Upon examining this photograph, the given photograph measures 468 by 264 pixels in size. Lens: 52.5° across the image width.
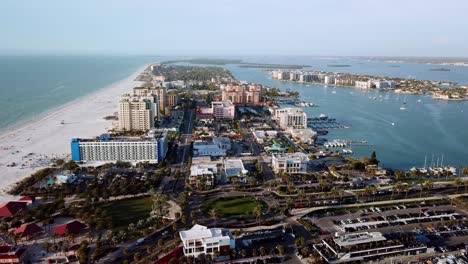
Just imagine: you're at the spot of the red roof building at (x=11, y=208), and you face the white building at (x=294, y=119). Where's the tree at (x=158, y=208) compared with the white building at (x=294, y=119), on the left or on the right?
right

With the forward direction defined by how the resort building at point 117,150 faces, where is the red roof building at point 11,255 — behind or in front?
in front

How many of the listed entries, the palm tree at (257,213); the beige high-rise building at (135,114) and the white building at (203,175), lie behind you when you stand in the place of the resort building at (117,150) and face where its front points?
1

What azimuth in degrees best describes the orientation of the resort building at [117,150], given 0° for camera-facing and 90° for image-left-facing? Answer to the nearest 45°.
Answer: approximately 0°

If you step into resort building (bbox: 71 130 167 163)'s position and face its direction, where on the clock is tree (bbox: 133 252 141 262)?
The tree is roughly at 12 o'clock from the resort building.

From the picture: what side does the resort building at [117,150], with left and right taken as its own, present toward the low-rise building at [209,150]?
left

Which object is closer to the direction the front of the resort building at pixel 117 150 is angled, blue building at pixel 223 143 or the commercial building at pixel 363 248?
the commercial building

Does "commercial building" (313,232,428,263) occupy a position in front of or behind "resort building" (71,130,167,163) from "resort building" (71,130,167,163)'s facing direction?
in front

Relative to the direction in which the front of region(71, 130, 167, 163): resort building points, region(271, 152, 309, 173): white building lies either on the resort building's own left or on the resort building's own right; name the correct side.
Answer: on the resort building's own left

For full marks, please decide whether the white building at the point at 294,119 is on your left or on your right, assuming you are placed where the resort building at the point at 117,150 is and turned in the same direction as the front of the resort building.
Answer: on your left
